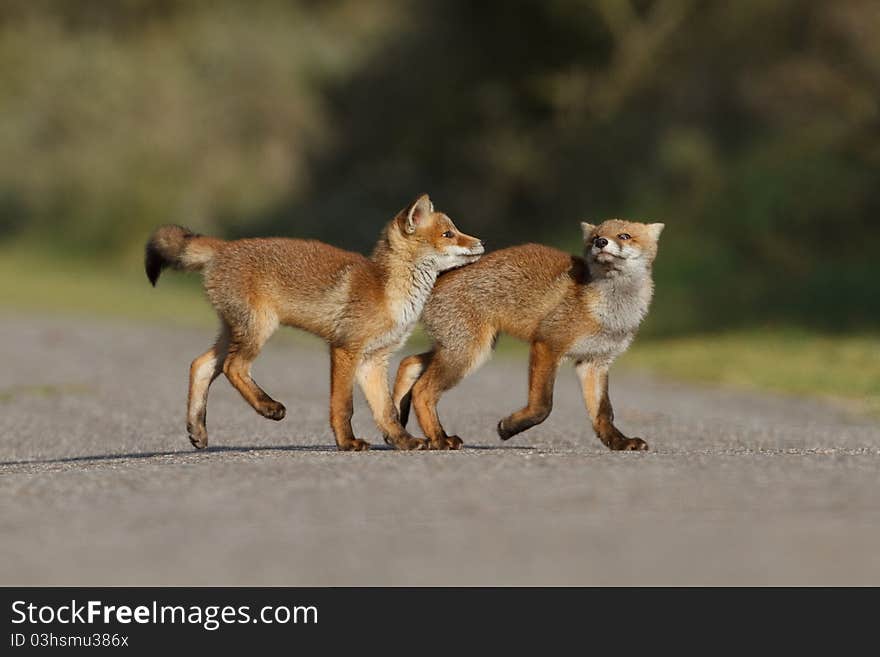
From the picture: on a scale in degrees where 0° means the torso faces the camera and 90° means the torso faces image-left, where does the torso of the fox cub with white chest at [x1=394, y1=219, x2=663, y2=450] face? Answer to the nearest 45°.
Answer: approximately 270°

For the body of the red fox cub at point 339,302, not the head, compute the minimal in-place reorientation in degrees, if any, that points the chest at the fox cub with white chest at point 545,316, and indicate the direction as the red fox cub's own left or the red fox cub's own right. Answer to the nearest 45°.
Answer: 0° — it already faces it

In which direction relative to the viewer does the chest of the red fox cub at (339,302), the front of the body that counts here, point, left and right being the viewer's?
facing to the right of the viewer

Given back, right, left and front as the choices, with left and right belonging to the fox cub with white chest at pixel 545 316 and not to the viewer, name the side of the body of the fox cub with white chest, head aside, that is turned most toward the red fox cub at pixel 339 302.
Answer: back

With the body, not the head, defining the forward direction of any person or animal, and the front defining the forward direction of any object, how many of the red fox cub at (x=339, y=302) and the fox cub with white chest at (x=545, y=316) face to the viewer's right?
2
